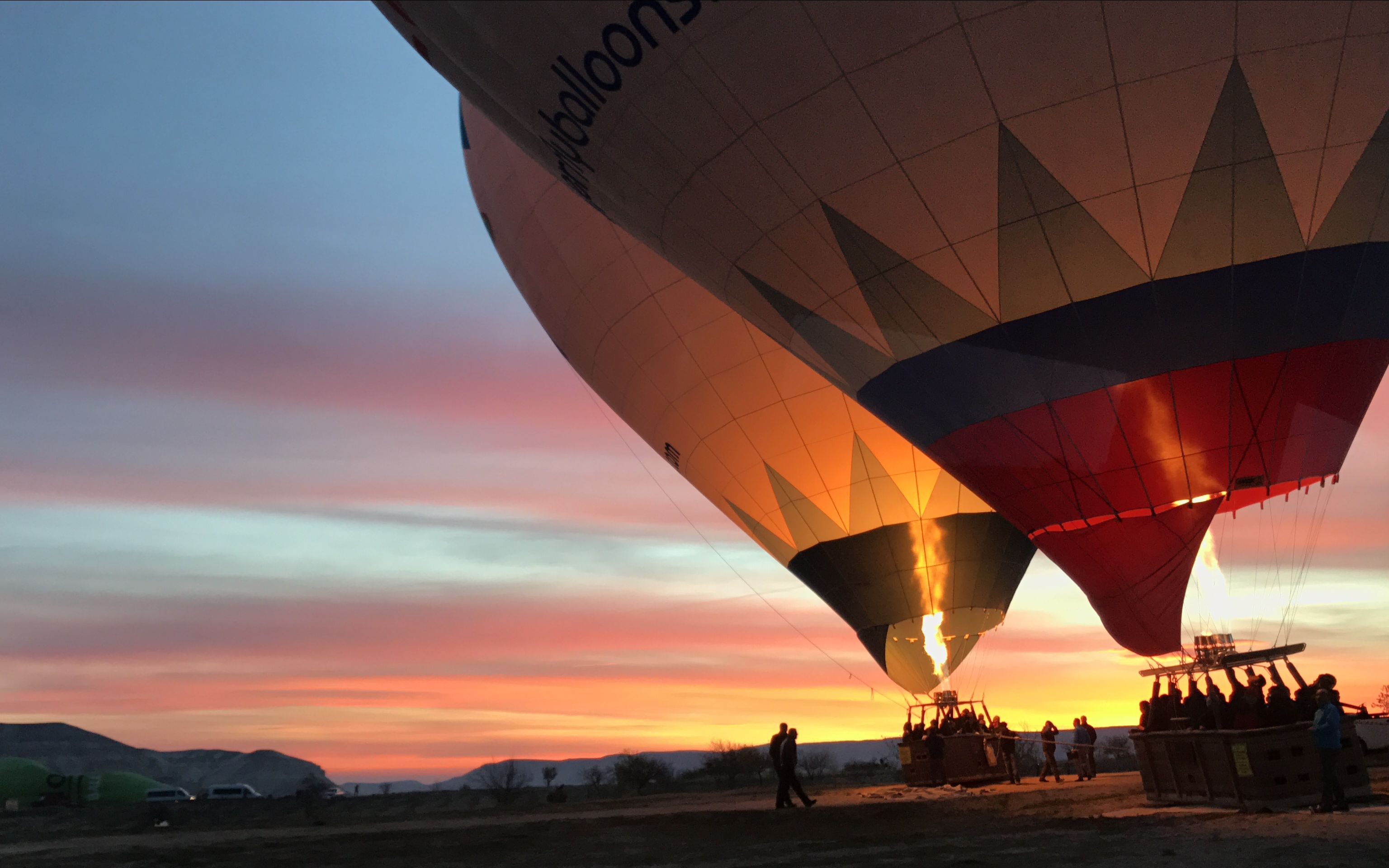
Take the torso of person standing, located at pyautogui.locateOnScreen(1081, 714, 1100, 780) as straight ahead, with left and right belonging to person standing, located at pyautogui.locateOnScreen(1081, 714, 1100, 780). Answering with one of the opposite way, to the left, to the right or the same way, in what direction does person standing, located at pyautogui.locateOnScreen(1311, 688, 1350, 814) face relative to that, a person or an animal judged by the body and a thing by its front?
the same way

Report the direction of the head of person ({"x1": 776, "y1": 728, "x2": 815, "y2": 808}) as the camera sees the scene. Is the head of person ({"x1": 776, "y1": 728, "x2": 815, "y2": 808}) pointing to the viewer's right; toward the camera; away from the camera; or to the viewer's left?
to the viewer's right

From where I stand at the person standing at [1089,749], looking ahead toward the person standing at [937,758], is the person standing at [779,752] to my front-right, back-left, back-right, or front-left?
front-left

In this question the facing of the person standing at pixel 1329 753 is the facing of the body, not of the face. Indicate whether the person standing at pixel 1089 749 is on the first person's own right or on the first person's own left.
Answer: on the first person's own right

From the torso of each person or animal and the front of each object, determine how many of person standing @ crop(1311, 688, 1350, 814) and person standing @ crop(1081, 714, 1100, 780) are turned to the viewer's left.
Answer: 2

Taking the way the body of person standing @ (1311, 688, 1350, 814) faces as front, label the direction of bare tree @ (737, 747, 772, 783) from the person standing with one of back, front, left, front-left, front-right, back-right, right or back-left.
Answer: front-right

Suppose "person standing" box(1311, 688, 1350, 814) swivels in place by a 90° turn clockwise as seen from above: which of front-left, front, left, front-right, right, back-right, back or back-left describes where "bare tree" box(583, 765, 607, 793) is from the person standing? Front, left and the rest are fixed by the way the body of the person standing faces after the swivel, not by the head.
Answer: front-left

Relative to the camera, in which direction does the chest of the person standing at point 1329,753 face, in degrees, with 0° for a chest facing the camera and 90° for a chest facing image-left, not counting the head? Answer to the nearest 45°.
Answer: approximately 90°

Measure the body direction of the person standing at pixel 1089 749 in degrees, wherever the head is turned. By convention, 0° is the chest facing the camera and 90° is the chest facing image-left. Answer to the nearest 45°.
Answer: approximately 90°
